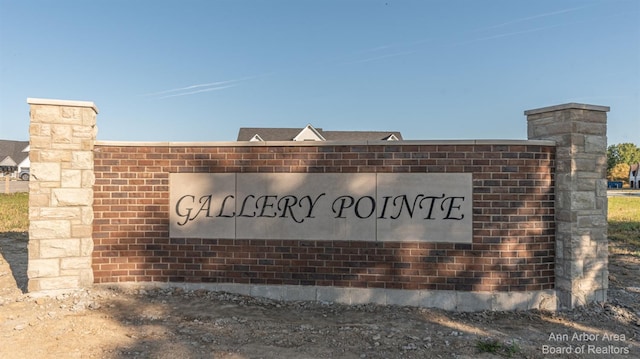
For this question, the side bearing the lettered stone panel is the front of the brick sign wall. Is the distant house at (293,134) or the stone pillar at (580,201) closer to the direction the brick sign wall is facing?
the stone pillar

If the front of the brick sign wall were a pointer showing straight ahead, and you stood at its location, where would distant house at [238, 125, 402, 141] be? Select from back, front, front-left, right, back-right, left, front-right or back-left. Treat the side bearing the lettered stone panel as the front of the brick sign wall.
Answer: back

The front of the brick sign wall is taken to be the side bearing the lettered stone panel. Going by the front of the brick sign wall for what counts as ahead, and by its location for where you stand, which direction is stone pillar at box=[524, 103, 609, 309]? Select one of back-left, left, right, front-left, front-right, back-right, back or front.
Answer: left

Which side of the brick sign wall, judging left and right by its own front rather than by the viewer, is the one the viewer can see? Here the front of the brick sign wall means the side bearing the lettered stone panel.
front

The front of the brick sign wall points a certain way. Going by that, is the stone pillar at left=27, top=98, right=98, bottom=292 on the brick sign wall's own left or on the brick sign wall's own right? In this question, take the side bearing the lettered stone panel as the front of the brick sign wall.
on the brick sign wall's own right
